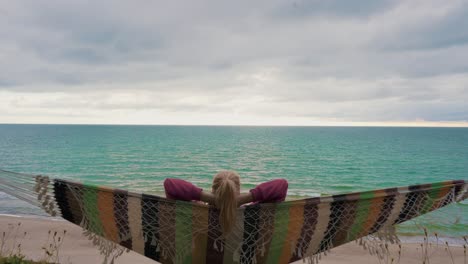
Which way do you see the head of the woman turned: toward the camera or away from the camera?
away from the camera

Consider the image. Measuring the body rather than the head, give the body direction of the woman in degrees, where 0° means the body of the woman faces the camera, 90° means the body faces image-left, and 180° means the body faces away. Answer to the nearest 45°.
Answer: approximately 180°
